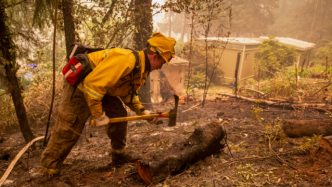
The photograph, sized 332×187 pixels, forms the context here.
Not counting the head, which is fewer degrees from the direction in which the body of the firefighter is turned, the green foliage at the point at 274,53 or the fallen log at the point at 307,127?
the fallen log

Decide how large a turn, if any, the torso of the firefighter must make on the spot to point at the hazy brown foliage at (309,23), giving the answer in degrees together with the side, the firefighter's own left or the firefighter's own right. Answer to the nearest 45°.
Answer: approximately 45° to the firefighter's own left

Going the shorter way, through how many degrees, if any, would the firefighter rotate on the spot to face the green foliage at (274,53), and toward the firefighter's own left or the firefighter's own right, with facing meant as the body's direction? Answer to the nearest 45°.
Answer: approximately 45° to the firefighter's own left

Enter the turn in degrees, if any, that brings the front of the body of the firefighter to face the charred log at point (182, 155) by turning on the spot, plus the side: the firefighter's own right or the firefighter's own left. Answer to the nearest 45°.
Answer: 0° — they already face it

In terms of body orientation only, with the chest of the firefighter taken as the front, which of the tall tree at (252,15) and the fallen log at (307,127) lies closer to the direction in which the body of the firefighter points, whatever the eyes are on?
the fallen log

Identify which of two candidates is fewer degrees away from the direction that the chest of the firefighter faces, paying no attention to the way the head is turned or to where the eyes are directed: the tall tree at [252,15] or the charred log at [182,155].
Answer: the charred log

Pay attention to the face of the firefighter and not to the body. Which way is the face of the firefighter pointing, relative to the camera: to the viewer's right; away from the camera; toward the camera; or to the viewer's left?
to the viewer's right

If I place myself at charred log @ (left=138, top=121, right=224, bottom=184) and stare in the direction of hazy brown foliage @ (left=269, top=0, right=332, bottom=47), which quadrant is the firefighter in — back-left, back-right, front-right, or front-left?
back-left

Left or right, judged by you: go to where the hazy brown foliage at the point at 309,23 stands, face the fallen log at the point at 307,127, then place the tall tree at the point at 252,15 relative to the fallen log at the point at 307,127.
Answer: right

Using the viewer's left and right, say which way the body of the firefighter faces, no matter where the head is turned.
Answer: facing to the right of the viewer
